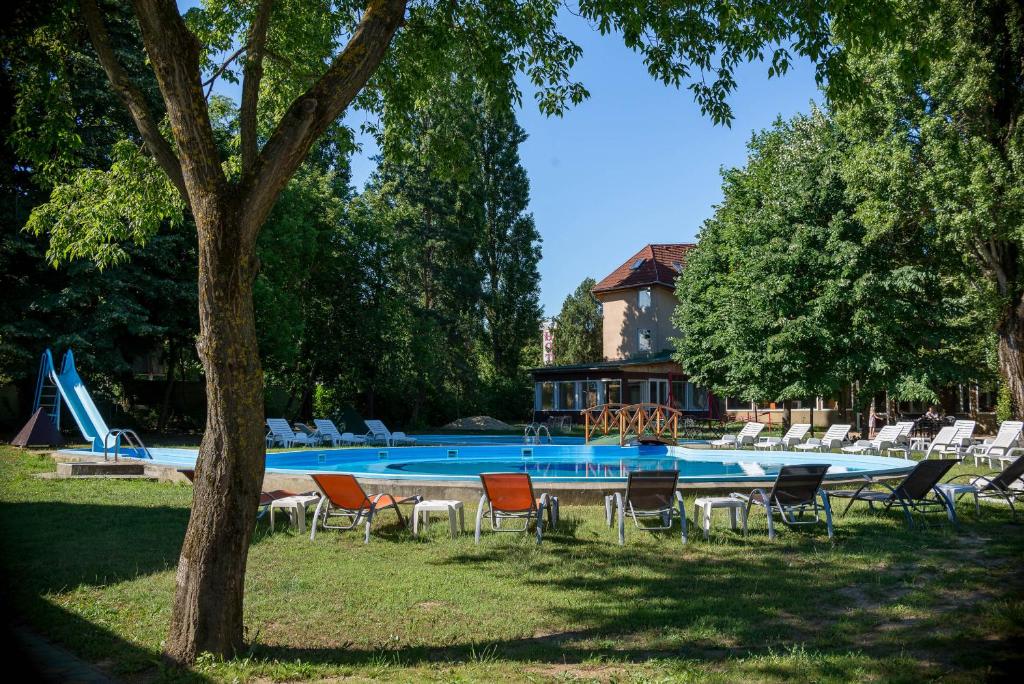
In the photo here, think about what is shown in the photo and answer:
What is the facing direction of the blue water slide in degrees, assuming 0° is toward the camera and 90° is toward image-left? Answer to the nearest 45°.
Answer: approximately 315°

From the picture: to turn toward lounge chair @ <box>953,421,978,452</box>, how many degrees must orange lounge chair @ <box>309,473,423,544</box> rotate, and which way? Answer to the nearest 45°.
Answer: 0° — it already faces it

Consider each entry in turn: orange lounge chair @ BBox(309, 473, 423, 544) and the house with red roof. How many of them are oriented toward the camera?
1

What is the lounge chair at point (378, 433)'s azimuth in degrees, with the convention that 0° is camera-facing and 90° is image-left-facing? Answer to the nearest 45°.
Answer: approximately 315°

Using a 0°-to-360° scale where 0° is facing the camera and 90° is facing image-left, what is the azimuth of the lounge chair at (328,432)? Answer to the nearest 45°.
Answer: approximately 315°

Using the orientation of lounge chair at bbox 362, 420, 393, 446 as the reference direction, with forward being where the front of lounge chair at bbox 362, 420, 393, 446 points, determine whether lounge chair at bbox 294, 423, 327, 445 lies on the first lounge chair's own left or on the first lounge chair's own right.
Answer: on the first lounge chair's own right

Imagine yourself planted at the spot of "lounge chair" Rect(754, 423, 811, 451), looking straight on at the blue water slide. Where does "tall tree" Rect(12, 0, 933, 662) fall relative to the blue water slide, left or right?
left
